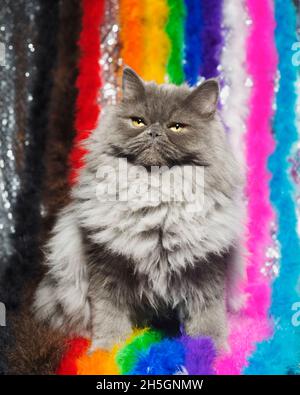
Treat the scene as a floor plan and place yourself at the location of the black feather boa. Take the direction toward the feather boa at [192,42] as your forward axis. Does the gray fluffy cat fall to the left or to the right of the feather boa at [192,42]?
right

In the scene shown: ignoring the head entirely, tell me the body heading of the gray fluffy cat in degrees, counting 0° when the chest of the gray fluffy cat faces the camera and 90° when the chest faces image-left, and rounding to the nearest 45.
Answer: approximately 0°

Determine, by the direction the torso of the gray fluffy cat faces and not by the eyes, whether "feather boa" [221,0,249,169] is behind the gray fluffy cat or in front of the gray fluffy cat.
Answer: behind

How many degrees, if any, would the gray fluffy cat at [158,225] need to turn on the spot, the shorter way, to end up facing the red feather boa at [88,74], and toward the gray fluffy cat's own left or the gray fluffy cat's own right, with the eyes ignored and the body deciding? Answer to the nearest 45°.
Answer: approximately 135° to the gray fluffy cat's own right

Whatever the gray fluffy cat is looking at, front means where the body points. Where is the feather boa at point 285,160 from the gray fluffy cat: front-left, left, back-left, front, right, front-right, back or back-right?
back-left

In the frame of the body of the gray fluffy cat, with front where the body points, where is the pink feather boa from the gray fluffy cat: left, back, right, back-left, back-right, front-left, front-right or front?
back-left
